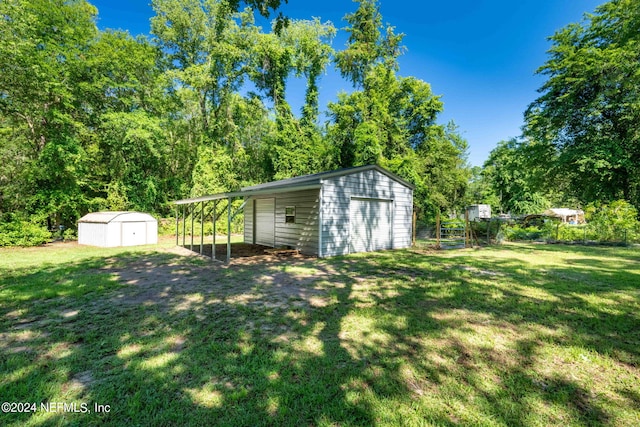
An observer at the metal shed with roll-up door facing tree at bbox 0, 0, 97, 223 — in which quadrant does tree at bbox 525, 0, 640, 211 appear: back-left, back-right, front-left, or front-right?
back-right

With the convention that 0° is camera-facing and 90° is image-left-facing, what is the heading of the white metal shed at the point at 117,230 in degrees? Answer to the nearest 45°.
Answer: approximately 315°

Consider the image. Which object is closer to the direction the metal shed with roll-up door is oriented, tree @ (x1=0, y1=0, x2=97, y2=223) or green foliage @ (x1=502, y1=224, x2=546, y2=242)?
the green foliage

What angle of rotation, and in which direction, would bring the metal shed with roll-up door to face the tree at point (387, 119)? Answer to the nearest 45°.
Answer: approximately 135° to its left

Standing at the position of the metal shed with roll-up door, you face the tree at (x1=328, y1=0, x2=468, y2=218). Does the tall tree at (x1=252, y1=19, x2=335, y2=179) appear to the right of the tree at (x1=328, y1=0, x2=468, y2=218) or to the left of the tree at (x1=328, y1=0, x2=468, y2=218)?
left

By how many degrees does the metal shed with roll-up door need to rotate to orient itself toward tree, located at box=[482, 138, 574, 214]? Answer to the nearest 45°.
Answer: approximately 90° to its left

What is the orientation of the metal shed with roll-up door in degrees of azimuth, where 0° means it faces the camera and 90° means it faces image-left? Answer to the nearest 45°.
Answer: approximately 315°

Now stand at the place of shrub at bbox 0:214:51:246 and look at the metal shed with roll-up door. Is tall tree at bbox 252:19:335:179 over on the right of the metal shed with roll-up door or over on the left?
left

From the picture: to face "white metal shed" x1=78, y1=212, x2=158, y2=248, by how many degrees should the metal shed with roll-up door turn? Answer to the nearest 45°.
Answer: approximately 135° to its right
